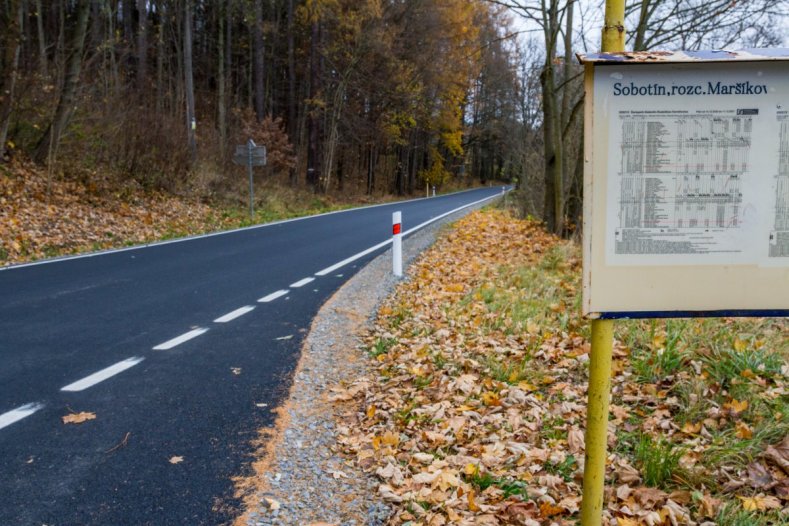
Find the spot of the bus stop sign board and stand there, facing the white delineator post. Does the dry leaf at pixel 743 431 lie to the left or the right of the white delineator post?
right

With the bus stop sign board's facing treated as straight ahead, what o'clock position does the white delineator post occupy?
The white delineator post is roughly at 5 o'clock from the bus stop sign board.

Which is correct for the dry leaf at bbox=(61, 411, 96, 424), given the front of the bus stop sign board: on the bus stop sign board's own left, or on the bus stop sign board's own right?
on the bus stop sign board's own right

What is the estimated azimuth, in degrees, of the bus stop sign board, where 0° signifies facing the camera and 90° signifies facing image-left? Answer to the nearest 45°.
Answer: approximately 0°

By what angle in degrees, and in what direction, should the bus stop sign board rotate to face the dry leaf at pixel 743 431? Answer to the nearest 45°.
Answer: approximately 180°
